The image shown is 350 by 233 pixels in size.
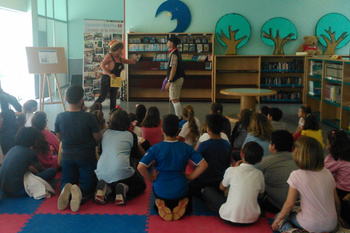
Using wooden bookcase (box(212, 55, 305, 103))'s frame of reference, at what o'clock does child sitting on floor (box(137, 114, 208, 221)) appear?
The child sitting on floor is roughly at 12 o'clock from the wooden bookcase.

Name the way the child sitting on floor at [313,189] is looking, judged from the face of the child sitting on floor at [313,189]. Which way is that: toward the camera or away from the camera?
away from the camera

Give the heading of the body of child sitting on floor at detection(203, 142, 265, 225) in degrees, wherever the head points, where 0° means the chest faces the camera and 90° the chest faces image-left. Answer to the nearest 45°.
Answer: approximately 135°

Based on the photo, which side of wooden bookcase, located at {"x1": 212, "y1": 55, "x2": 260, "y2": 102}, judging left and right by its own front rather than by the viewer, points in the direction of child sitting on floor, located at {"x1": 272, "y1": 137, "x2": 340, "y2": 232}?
front

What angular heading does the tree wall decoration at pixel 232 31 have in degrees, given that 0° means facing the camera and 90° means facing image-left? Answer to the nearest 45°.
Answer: approximately 0°

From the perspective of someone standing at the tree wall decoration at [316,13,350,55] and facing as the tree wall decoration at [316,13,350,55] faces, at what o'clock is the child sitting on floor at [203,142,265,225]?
The child sitting on floor is roughly at 12 o'clock from the tree wall decoration.

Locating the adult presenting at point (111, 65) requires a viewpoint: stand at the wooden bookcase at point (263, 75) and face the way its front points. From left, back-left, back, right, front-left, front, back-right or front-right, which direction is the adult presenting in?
front-right
